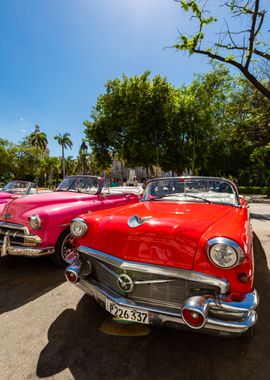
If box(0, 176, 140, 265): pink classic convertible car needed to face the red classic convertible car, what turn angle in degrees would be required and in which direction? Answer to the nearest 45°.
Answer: approximately 90° to its left

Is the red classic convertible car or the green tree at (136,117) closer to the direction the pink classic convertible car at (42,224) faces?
the red classic convertible car

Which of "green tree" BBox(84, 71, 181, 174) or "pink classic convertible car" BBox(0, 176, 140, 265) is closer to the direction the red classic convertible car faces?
the pink classic convertible car

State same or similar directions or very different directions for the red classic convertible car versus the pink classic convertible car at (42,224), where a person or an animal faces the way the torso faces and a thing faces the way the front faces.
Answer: same or similar directions

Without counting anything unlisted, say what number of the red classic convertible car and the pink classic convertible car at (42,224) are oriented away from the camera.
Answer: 0

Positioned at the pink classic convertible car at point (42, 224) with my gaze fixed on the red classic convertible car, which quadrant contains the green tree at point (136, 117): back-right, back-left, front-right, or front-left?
back-left

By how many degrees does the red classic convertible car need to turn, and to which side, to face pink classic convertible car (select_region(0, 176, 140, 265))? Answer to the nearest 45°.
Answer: approximately 90° to its right

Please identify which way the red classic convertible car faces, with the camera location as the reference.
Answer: facing the viewer and to the left of the viewer
